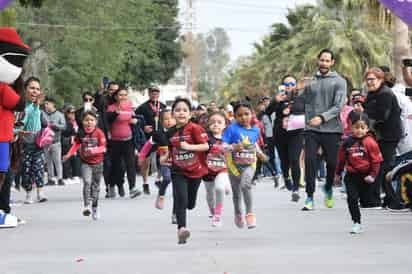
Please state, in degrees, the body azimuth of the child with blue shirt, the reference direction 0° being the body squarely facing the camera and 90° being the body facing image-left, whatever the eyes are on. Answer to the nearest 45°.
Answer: approximately 0°

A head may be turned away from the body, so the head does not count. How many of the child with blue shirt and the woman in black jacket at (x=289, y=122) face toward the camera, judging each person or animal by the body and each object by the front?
2

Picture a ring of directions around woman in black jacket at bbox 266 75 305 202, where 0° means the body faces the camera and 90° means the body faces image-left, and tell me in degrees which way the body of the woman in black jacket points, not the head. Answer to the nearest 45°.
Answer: approximately 0°
